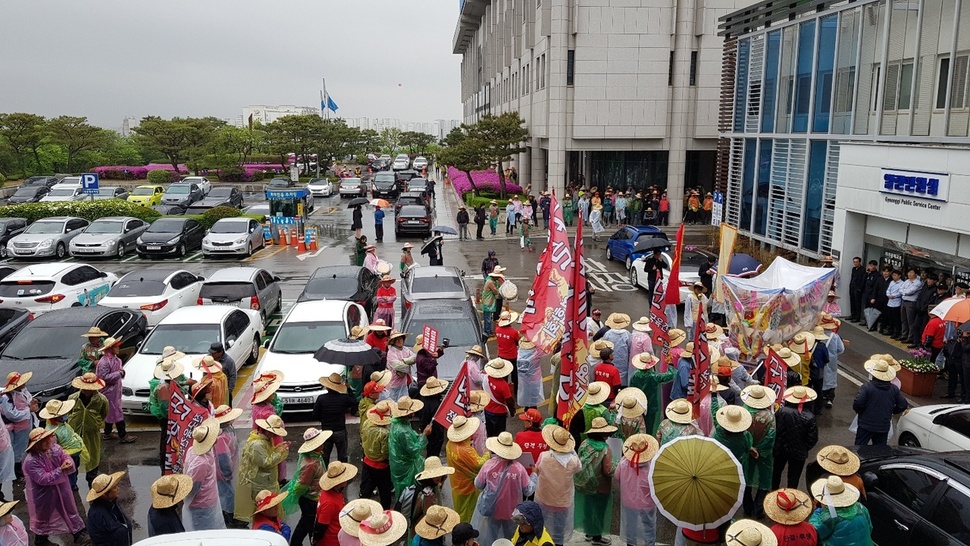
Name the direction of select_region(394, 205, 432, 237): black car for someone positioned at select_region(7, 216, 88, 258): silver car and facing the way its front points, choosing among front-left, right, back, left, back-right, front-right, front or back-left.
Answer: back-left

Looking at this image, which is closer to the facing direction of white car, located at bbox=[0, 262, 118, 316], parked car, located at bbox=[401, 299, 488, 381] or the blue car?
the blue car

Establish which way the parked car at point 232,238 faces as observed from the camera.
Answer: facing the viewer and to the left of the viewer

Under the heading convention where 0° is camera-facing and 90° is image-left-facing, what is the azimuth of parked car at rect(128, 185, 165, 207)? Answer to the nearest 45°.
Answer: approximately 45°

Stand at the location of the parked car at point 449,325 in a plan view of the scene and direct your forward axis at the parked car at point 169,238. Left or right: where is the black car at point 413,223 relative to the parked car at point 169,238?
right

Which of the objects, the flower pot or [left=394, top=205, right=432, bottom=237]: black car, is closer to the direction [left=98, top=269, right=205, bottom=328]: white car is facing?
the black car

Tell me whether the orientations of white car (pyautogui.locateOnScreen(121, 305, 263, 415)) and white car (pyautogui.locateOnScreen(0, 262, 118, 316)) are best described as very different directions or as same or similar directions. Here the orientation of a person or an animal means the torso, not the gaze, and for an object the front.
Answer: very different directions

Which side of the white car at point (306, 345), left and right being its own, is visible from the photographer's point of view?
front

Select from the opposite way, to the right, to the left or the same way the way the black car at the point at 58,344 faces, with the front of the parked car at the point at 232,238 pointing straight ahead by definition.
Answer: the same way

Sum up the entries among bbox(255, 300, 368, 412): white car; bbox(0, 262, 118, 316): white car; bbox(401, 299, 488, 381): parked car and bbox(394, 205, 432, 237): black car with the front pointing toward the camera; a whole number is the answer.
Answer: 2

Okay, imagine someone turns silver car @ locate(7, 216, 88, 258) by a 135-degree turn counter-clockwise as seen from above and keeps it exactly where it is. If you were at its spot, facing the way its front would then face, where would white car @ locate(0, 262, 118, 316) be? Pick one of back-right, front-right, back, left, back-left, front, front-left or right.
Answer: right

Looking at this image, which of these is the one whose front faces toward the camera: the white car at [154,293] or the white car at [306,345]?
the white car at [306,345]

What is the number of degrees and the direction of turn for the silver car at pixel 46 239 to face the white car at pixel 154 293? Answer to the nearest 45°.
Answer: approximately 45° to its left
